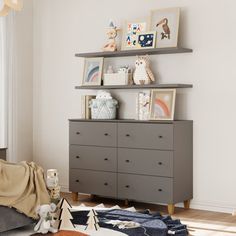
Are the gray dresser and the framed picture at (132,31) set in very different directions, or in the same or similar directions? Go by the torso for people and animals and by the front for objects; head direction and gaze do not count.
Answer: same or similar directions

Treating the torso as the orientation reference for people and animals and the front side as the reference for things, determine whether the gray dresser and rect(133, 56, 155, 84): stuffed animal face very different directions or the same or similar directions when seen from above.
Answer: same or similar directions

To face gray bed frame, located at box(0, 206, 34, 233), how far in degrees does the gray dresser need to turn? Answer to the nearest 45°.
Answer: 0° — it already faces it

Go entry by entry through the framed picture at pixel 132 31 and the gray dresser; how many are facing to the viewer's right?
0

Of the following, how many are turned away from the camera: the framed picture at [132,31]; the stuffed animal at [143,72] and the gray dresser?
0

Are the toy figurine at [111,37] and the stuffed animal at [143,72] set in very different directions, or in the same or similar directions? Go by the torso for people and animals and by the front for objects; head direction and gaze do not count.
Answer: same or similar directions

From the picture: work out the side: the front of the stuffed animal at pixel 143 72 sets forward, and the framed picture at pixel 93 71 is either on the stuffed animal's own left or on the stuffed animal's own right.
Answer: on the stuffed animal's own right
